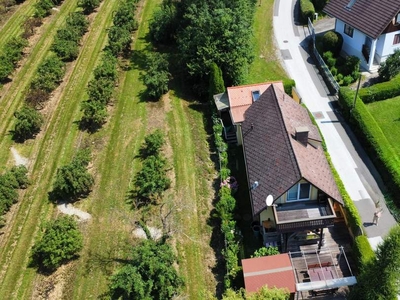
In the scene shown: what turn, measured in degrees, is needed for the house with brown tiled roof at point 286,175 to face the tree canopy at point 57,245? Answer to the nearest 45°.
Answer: approximately 45° to its right

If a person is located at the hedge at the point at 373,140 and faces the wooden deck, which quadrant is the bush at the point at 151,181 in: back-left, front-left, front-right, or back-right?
front-right

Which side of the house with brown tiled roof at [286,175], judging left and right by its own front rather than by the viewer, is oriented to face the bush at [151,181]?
right

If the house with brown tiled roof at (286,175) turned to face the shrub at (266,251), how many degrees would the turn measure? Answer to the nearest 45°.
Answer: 0° — it already faces it

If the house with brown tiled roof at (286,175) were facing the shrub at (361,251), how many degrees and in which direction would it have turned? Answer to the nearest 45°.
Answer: approximately 45° to its left

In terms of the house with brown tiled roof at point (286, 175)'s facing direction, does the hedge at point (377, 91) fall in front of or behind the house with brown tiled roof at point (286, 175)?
behind

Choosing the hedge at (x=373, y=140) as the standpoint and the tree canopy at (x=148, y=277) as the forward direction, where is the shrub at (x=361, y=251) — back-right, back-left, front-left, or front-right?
front-left

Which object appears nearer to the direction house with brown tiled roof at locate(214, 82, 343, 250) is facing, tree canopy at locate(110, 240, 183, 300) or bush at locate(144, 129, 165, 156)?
the tree canopy

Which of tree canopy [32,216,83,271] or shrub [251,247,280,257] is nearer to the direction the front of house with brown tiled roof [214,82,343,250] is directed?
the shrub

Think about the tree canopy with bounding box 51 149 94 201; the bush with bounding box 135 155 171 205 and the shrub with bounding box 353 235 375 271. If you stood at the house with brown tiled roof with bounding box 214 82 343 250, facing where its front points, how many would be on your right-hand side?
2

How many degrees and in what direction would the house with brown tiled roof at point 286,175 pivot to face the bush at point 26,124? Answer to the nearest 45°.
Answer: approximately 90° to its right

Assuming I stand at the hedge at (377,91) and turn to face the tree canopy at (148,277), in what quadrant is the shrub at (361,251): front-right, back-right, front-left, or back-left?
front-left

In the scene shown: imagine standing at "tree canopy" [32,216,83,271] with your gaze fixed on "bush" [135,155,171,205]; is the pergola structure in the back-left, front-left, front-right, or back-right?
front-right

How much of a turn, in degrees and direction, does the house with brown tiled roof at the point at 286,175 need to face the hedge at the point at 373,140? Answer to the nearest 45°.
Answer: approximately 135° to its left

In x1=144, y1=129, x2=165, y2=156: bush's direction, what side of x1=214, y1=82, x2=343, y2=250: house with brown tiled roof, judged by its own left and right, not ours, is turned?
right

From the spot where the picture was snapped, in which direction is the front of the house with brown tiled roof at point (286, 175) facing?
facing the viewer
